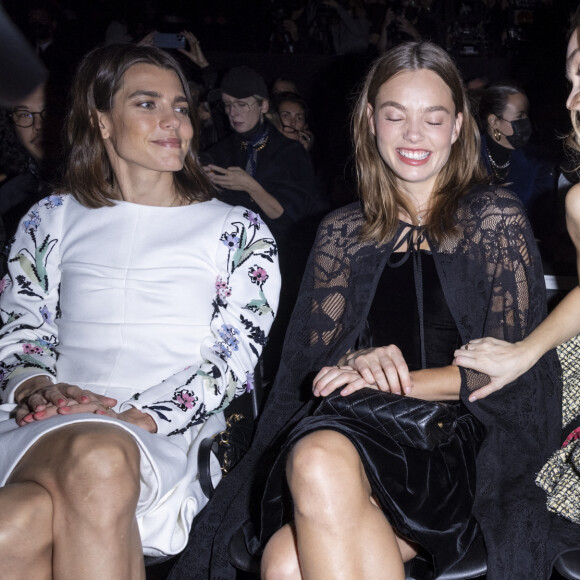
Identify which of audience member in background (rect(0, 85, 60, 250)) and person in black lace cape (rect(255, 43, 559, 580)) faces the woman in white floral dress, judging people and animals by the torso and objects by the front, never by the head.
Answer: the audience member in background

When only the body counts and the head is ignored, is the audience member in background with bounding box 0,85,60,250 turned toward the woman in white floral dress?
yes

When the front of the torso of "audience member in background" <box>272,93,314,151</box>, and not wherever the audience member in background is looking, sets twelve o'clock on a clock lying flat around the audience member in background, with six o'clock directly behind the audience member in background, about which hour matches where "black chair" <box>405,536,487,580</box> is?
The black chair is roughly at 12 o'clock from the audience member in background.

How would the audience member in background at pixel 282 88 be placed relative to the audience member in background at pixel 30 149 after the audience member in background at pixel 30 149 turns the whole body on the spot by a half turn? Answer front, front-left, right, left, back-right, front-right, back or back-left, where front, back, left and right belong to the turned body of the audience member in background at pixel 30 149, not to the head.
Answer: front-right

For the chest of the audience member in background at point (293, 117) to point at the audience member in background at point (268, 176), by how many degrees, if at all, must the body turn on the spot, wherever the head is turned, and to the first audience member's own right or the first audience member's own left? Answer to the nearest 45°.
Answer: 0° — they already face them
